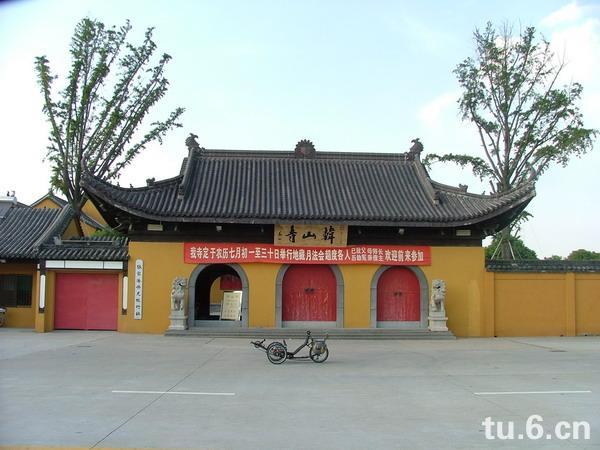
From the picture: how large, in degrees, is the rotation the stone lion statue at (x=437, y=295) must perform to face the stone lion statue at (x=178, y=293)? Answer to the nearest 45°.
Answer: approximately 90° to its right

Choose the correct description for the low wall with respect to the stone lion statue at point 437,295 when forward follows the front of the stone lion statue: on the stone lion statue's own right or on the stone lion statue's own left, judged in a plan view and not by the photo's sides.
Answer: on the stone lion statue's own left

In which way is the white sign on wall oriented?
toward the camera

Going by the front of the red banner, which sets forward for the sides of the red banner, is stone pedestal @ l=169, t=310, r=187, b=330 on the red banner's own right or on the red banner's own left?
on the red banner's own right

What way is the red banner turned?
toward the camera

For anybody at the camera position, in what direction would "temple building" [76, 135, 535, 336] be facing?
facing the viewer

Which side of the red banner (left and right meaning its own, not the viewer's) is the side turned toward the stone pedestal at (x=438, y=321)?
left

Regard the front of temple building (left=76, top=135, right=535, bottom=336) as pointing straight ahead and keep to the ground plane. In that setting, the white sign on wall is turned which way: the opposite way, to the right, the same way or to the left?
the same way

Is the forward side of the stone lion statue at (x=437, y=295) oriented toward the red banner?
no

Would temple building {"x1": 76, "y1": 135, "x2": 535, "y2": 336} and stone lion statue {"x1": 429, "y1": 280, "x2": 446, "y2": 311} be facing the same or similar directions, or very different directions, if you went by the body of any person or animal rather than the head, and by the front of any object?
same or similar directions

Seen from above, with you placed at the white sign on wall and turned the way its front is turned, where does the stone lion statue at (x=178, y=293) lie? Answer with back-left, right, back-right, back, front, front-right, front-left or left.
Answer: front-left

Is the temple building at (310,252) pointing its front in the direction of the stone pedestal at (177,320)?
no

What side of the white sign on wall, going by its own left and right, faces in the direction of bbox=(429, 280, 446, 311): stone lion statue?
left
